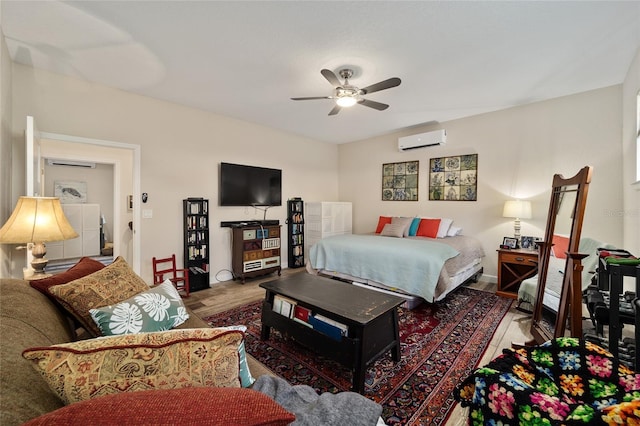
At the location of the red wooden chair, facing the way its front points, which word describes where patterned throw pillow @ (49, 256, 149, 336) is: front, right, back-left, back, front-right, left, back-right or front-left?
front-right

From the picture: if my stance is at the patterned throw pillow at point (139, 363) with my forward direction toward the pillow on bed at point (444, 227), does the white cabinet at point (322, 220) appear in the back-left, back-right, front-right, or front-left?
front-left

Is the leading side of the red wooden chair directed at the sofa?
no

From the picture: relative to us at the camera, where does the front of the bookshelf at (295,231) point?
facing the viewer and to the right of the viewer

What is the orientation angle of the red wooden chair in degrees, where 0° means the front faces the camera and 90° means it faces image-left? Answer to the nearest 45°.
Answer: approximately 315°

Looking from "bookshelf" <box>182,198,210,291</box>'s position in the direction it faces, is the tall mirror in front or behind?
in front

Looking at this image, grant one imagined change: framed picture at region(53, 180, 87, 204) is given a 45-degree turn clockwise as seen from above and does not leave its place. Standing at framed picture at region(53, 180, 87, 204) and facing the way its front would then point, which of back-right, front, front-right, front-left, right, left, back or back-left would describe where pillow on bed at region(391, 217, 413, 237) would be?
left

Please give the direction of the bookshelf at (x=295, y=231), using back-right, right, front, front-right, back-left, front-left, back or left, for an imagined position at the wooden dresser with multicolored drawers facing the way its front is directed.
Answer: left

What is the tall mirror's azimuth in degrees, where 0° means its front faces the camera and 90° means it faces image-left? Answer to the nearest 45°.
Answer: approximately 45°

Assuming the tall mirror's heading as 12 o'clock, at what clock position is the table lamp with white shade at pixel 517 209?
The table lamp with white shade is roughly at 4 o'clock from the tall mirror.

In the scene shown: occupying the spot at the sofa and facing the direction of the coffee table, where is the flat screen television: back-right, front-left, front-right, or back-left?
front-left

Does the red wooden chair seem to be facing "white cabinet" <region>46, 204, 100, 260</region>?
no

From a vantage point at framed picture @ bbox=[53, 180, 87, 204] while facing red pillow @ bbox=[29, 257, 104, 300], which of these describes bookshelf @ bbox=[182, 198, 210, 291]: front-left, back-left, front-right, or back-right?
front-left

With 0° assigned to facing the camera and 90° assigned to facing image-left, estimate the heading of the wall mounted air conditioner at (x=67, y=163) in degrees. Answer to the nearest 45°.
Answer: approximately 0°

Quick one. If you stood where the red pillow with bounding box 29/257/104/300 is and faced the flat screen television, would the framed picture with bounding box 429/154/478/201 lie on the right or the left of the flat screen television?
right

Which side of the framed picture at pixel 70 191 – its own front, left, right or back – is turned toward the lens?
front
